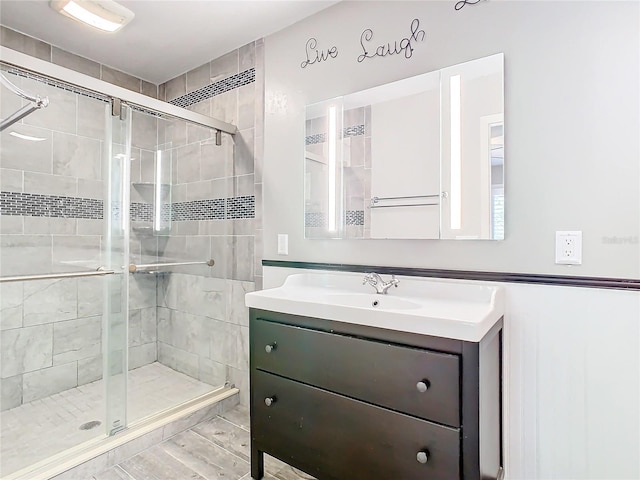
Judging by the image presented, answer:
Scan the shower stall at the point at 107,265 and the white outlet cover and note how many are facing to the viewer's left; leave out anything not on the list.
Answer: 0

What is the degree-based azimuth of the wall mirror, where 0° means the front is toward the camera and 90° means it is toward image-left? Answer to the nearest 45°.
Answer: approximately 45°

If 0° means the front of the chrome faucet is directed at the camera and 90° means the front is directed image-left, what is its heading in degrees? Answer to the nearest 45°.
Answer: approximately 45°

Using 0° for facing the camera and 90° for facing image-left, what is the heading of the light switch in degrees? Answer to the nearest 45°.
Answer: approximately 45°

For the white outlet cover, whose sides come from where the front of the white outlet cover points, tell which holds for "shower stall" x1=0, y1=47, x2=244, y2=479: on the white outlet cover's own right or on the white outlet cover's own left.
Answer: on the white outlet cover's own right

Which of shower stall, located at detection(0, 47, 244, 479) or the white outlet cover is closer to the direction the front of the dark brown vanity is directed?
the shower stall

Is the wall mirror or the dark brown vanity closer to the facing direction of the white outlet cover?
the dark brown vanity
